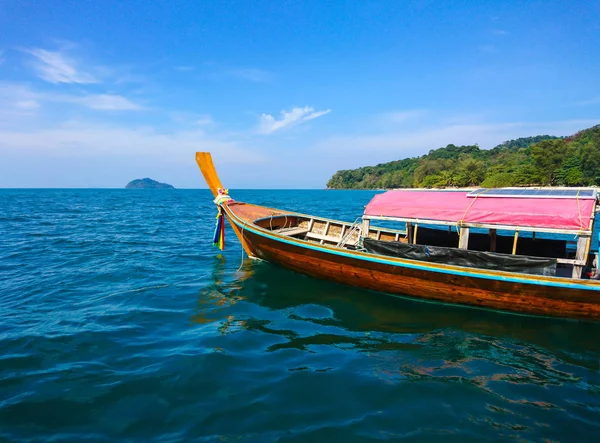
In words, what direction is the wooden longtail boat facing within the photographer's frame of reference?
facing away from the viewer and to the left of the viewer
